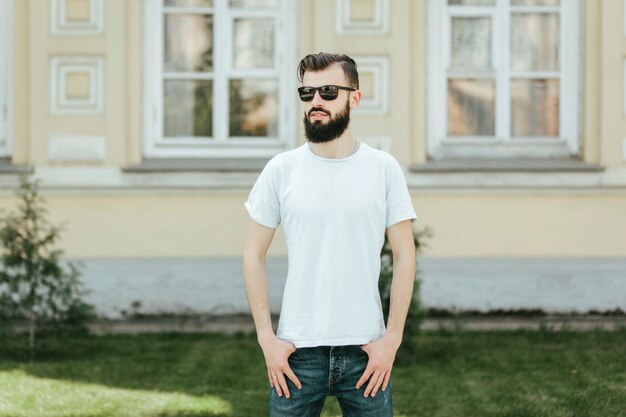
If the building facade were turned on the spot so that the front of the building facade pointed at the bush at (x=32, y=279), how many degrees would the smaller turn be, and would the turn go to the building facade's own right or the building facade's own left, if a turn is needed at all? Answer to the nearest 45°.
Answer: approximately 45° to the building facade's own right

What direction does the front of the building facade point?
toward the camera

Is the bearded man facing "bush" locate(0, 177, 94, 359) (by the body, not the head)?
no

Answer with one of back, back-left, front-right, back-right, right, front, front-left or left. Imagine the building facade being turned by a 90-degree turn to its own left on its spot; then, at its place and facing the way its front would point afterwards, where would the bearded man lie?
right
